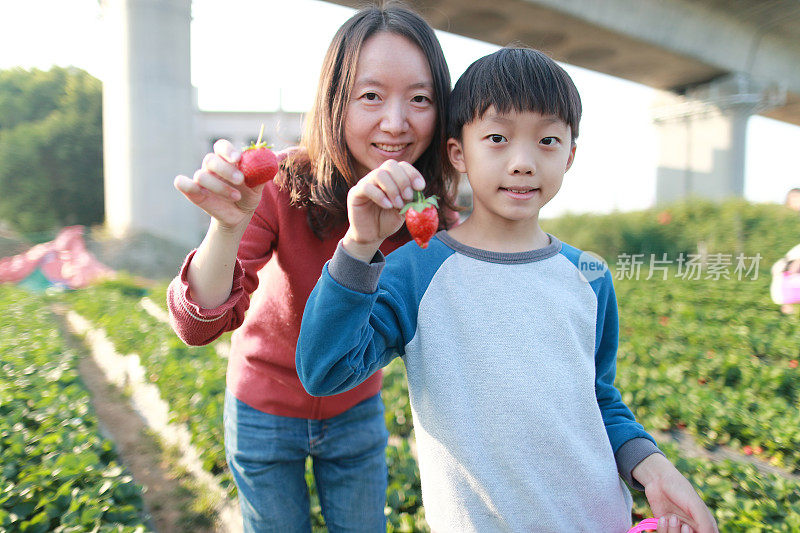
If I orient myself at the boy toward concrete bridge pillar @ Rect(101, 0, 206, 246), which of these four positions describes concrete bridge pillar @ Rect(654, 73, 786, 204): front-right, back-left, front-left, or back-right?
front-right

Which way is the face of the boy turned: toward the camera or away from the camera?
toward the camera

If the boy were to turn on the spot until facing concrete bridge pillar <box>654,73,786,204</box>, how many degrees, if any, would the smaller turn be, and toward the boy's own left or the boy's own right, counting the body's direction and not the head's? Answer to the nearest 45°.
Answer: approximately 180°

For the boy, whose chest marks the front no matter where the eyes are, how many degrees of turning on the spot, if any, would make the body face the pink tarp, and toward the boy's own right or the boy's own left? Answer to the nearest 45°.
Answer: approximately 135° to the boy's own right

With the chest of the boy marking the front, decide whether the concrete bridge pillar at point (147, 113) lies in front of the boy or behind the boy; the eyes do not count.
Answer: behind

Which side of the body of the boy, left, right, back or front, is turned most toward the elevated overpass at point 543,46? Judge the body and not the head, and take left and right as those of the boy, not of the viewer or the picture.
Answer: back

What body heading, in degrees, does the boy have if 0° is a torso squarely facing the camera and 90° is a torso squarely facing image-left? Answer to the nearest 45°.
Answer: approximately 0°
